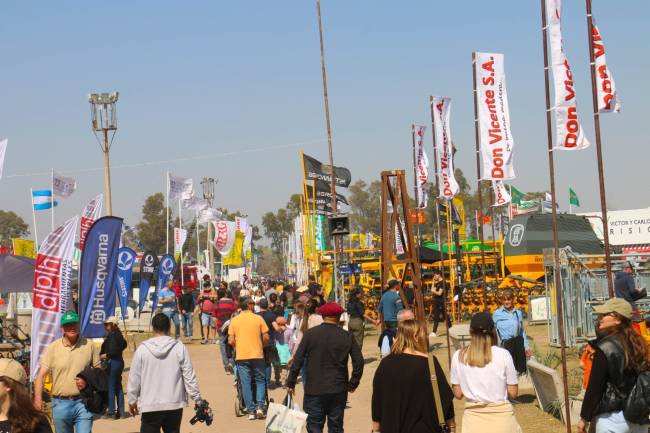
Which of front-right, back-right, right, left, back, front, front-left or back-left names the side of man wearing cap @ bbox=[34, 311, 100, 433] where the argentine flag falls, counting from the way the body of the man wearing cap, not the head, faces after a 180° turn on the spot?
front

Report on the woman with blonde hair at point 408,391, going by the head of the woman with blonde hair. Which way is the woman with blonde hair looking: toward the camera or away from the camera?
away from the camera

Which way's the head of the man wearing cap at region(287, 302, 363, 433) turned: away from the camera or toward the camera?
away from the camera

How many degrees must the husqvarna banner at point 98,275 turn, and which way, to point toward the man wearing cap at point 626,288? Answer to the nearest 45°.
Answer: approximately 90° to its left

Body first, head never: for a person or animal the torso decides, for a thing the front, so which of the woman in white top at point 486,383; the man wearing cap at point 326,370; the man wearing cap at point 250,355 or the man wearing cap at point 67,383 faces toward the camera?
the man wearing cap at point 67,383

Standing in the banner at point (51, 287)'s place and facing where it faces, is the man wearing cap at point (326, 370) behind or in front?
in front

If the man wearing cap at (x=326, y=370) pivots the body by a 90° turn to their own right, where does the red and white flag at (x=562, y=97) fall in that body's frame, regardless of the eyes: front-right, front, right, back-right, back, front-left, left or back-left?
front-left

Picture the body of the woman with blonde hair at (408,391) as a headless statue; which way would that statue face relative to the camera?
away from the camera

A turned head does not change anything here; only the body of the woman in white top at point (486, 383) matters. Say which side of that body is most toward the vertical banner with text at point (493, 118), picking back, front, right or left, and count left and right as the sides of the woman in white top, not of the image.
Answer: front

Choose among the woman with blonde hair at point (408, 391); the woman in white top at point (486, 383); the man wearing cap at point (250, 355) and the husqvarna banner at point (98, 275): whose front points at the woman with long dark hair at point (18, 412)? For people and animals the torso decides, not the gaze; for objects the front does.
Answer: the husqvarna banner

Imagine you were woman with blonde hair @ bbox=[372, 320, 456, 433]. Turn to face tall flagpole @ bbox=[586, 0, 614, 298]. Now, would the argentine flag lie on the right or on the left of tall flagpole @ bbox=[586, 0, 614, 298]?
left

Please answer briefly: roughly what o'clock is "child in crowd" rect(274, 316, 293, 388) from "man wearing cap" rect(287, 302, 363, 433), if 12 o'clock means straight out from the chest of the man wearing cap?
The child in crowd is roughly at 12 o'clock from the man wearing cap.

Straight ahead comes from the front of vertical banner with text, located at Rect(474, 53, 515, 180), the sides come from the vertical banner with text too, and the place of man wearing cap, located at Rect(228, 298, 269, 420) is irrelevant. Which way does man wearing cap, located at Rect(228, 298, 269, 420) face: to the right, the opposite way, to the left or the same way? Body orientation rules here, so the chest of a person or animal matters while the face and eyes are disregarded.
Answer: the opposite way

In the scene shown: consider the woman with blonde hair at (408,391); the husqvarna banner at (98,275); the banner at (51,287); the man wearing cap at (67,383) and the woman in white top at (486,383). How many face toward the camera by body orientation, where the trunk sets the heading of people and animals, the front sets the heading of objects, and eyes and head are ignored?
3

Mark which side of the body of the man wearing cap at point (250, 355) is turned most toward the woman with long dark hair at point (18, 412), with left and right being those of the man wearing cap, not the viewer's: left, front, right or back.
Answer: back
